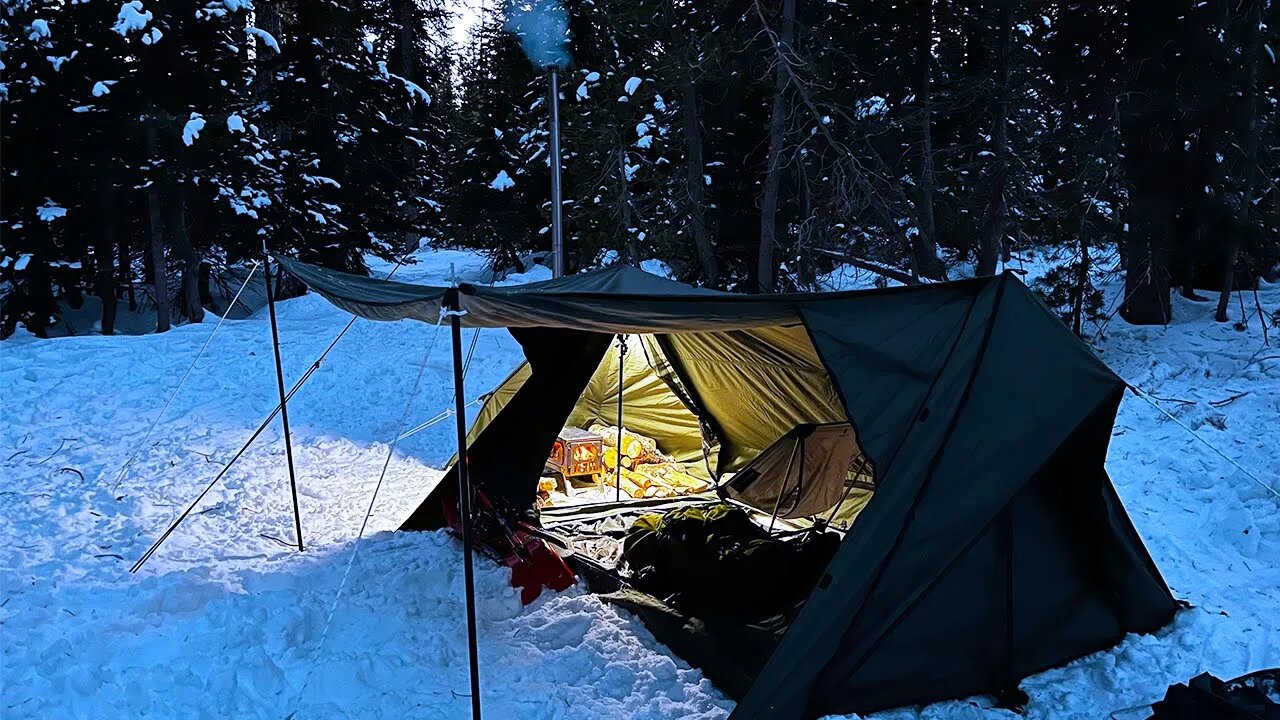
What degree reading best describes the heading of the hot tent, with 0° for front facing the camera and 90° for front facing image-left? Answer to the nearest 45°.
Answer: approximately 45°
